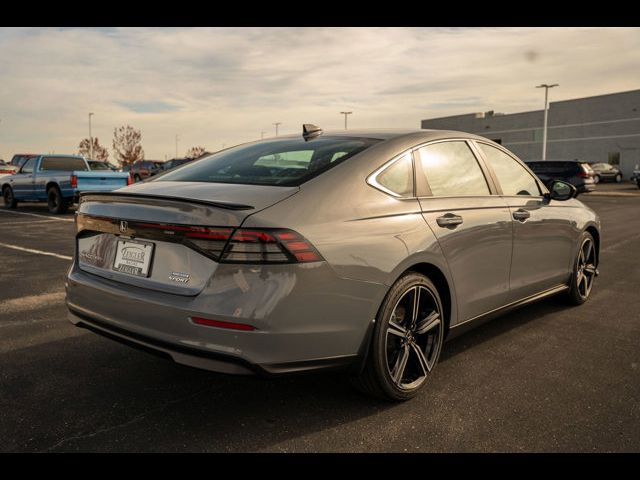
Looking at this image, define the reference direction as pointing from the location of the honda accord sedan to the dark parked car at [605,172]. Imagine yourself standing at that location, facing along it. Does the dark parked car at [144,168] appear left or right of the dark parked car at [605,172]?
left

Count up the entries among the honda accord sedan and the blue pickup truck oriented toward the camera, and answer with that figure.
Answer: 0

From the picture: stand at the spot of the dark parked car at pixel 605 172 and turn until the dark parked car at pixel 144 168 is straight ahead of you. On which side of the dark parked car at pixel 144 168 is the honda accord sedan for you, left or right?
left

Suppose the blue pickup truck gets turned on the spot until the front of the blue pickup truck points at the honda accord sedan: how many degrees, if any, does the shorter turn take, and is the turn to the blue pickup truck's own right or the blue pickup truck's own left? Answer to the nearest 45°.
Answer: approximately 135° to the blue pickup truck's own left

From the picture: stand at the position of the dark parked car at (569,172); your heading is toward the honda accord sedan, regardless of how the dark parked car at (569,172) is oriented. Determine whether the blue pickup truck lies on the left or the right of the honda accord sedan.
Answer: right

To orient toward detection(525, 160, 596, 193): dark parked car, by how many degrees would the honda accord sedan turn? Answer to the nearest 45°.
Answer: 0° — it already faces it

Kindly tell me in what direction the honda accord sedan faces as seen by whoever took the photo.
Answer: facing away from the viewer and to the right of the viewer

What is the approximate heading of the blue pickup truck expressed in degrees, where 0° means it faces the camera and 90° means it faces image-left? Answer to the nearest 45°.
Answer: approximately 135°

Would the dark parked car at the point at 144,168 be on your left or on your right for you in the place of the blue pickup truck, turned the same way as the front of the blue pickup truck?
on your right

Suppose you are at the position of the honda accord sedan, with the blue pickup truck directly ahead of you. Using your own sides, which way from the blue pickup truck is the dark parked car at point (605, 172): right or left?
right

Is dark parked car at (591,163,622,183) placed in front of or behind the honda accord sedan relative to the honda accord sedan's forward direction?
in front

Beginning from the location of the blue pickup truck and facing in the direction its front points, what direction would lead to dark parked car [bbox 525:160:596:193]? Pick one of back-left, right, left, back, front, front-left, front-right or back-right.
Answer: back-right
